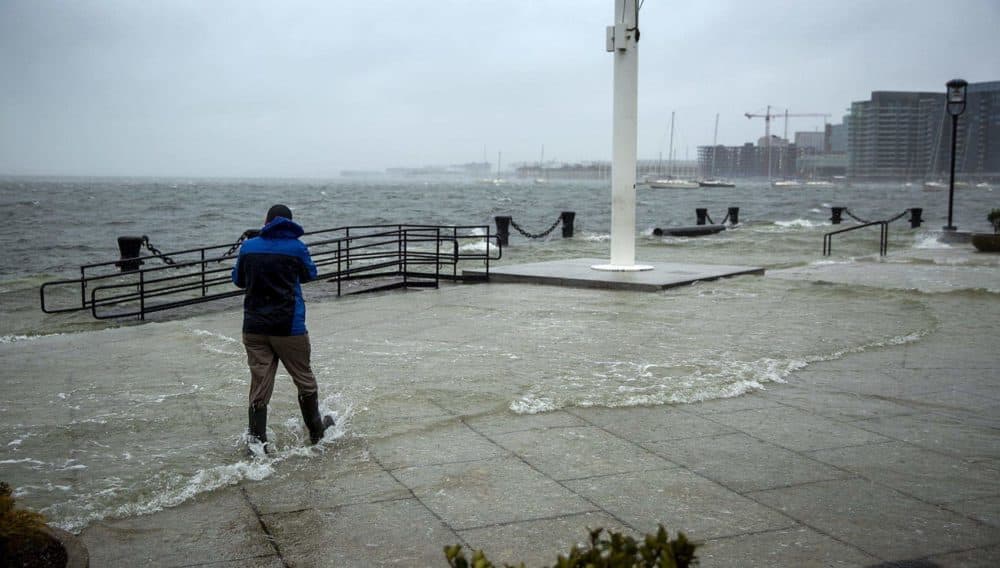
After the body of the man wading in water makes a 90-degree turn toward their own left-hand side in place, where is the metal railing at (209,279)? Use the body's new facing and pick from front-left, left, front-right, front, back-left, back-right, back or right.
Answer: right

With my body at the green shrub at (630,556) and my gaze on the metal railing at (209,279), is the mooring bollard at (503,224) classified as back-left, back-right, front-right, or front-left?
front-right

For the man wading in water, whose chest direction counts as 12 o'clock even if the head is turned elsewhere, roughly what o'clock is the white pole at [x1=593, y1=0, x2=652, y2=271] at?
The white pole is roughly at 1 o'clock from the man wading in water.

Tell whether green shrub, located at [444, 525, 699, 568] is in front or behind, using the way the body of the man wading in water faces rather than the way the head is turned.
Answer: behind

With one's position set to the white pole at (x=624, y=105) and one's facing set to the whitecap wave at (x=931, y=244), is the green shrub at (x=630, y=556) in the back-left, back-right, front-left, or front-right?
back-right

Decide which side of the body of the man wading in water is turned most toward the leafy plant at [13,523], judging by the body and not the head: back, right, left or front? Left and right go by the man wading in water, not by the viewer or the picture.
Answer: back

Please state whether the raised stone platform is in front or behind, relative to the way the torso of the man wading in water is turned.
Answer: in front

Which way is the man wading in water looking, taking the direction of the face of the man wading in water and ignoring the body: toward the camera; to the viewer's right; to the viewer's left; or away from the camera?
away from the camera

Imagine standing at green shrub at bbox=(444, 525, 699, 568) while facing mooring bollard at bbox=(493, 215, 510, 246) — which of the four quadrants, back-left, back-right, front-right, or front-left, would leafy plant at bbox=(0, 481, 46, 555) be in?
front-left

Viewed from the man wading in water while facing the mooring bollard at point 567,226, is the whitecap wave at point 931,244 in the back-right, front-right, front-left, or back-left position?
front-right

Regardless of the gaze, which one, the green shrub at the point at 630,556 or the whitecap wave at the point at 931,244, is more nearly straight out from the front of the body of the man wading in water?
the whitecap wave

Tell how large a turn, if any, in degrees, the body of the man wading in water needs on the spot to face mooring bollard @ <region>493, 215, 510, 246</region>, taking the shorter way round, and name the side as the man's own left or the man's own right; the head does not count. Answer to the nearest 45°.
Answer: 0° — they already face it

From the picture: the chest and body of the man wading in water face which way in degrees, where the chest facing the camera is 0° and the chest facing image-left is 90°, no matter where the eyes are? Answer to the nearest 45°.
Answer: approximately 180°
